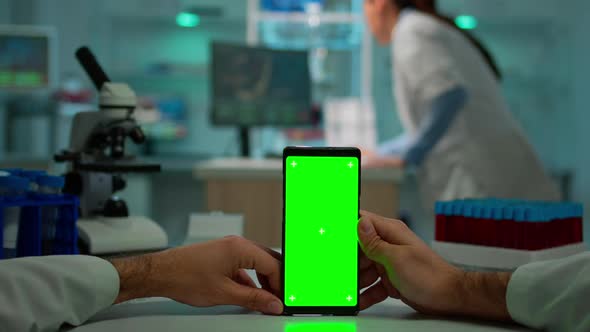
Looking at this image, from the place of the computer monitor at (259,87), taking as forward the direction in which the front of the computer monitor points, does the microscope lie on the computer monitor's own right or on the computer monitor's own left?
on the computer monitor's own right

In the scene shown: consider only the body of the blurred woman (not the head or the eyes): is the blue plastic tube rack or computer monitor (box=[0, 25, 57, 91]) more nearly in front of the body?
the computer monitor

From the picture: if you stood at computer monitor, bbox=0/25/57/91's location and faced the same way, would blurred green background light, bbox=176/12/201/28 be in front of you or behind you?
behind

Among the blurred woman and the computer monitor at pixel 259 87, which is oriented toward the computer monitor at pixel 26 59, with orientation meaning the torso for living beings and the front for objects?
the blurred woman

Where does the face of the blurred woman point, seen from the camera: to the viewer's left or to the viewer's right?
to the viewer's left

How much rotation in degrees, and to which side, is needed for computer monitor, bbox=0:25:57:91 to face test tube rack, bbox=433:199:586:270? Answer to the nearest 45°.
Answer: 0° — it already faces it

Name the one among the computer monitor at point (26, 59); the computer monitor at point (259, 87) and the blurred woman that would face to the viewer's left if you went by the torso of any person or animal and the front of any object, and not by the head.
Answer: the blurred woman

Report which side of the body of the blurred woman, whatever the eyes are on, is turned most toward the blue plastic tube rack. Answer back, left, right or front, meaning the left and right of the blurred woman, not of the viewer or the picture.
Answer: left

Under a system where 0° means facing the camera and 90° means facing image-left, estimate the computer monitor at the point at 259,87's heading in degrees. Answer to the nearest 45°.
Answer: approximately 315°

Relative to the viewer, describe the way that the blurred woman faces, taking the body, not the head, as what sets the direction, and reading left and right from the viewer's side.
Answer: facing to the left of the viewer
